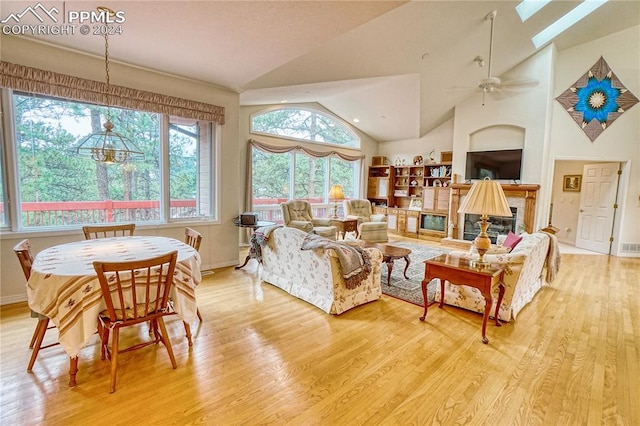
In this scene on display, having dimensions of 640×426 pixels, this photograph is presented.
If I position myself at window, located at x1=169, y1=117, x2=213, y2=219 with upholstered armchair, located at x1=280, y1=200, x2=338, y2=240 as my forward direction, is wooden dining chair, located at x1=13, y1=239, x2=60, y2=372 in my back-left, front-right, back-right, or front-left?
back-right

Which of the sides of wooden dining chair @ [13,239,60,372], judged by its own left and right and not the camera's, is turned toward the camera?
right

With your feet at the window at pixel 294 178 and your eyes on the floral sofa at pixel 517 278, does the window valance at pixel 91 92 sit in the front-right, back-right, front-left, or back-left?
front-right

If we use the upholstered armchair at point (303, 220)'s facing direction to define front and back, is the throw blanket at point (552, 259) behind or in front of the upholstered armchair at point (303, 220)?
in front

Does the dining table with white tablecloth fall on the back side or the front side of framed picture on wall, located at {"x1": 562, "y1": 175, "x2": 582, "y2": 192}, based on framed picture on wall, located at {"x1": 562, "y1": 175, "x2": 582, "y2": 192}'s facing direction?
on the front side

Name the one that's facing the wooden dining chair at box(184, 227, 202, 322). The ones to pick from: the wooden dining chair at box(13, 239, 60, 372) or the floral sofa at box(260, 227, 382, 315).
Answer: the wooden dining chair at box(13, 239, 60, 372)

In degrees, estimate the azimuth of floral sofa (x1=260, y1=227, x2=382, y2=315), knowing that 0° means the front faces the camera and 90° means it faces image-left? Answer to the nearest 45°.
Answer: approximately 225°

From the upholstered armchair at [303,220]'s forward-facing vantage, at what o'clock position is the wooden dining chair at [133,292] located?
The wooden dining chair is roughly at 2 o'clock from the upholstered armchair.

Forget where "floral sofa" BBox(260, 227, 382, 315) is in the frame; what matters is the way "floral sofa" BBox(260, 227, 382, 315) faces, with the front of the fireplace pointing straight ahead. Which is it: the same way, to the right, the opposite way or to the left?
the opposite way

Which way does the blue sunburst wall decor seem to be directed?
toward the camera

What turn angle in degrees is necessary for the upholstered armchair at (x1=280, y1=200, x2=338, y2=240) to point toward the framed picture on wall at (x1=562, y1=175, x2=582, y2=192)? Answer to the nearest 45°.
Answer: approximately 45° to its left

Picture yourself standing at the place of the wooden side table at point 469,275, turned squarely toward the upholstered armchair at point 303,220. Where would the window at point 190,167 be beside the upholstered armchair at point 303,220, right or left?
left

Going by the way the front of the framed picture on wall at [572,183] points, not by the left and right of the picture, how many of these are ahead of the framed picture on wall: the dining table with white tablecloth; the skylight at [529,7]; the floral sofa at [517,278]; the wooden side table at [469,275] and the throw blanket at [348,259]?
5

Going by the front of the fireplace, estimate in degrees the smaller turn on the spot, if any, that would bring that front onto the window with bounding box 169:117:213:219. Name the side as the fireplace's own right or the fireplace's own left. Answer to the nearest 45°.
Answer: approximately 45° to the fireplace's own right

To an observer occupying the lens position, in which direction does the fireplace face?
facing the viewer

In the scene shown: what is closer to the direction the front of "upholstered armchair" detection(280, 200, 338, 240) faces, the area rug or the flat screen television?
the area rug

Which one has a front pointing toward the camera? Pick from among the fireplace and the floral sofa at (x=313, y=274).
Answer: the fireplace
